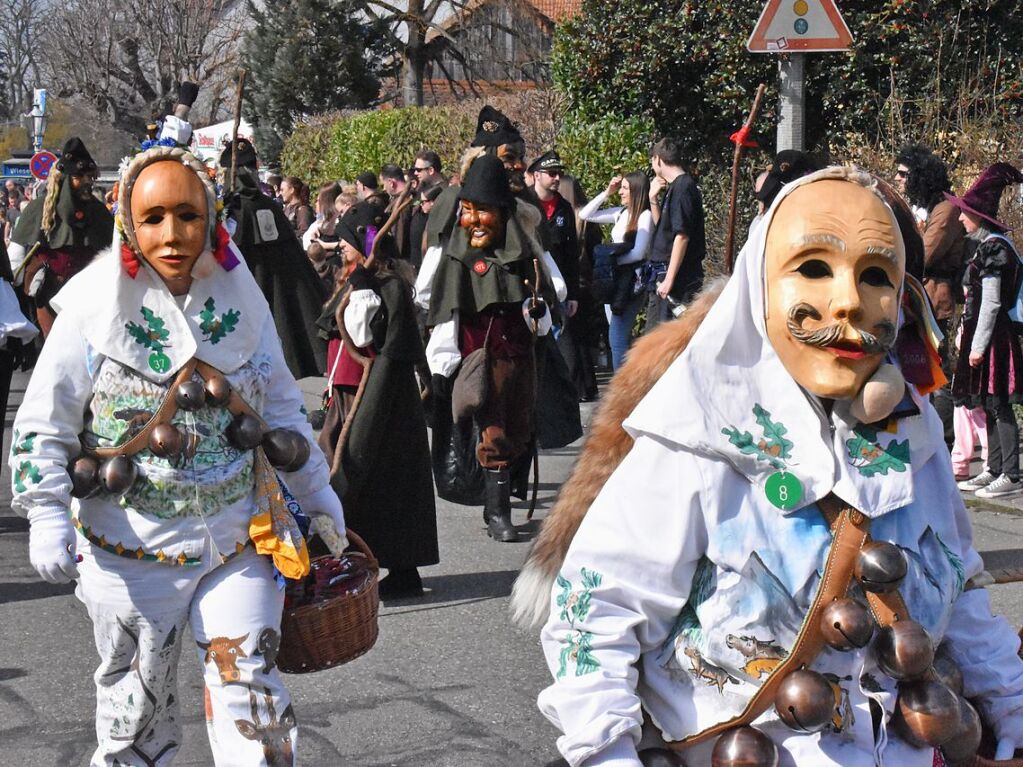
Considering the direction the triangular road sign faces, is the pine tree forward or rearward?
rearward

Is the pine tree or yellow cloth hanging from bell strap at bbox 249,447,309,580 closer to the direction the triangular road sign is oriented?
the yellow cloth hanging from bell strap

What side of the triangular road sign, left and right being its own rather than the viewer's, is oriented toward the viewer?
front

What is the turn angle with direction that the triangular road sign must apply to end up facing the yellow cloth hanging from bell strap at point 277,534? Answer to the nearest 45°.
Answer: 0° — it already faces it

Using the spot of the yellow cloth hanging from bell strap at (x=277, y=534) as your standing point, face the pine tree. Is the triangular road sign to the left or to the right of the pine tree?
right
